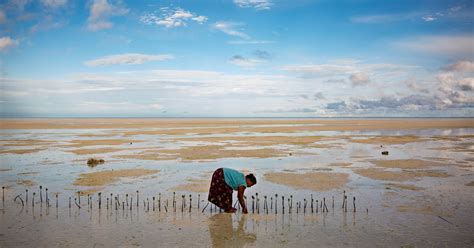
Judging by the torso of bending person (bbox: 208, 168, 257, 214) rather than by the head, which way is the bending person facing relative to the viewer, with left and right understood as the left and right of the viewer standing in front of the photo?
facing to the right of the viewer
